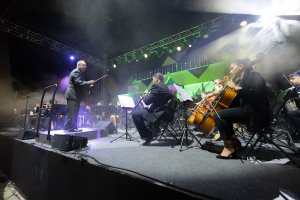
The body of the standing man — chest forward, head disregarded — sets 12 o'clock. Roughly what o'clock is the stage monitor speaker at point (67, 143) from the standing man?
The stage monitor speaker is roughly at 3 o'clock from the standing man.

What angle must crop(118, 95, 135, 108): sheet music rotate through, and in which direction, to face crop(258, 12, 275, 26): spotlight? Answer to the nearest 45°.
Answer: approximately 45° to its left

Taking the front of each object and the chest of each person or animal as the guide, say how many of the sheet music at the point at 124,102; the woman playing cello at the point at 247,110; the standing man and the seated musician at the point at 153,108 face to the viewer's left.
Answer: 2

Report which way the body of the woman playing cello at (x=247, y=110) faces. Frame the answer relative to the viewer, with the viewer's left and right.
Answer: facing to the left of the viewer

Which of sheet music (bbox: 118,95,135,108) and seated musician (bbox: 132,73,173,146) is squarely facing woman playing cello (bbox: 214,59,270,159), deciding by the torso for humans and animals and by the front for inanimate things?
the sheet music

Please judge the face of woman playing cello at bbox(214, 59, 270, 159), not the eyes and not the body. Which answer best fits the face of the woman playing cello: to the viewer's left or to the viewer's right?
to the viewer's left

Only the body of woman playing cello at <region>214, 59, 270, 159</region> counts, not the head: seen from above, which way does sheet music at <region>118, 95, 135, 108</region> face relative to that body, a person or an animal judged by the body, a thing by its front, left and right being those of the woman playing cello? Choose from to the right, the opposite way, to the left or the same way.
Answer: the opposite way

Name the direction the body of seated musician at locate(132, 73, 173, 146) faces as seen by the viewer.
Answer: to the viewer's left

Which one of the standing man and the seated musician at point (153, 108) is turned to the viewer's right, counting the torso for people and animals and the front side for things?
the standing man

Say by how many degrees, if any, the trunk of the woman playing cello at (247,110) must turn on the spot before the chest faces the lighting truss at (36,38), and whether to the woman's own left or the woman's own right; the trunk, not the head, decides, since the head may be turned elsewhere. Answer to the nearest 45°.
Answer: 0° — they already face it

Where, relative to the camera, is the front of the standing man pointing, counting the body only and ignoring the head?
to the viewer's right

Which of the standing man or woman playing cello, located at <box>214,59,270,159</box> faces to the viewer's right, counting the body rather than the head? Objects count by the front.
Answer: the standing man

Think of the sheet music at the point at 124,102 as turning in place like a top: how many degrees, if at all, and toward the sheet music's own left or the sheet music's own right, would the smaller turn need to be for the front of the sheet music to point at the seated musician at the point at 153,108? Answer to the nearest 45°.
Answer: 0° — it already faces them
